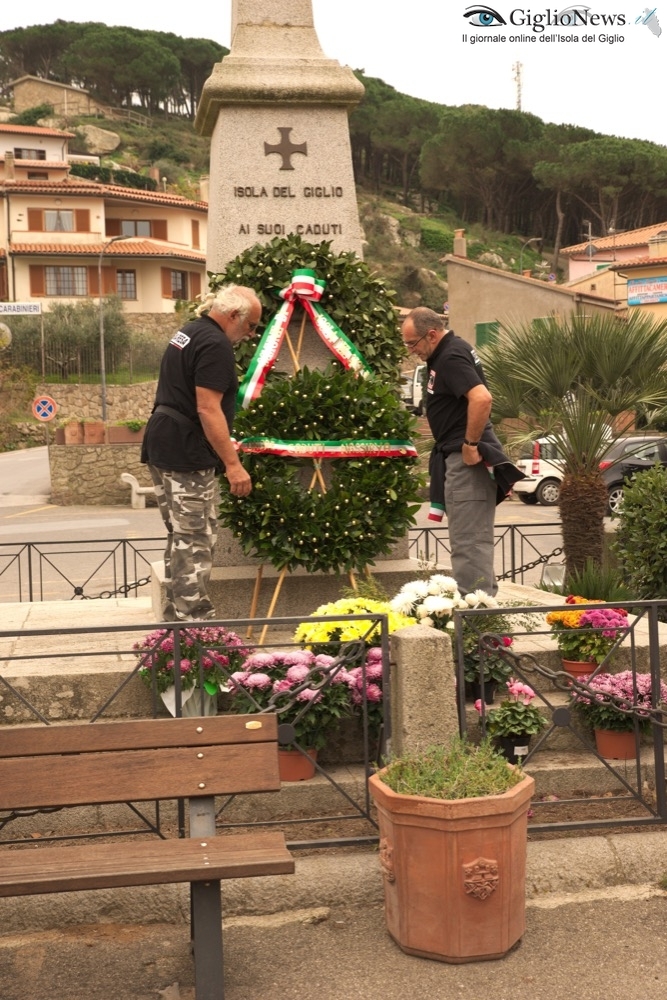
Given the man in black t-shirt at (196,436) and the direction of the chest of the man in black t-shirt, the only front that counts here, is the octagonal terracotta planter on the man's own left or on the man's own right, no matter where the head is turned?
on the man's own right

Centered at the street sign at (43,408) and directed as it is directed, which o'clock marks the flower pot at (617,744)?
The flower pot is roughly at 12 o'clock from the street sign.

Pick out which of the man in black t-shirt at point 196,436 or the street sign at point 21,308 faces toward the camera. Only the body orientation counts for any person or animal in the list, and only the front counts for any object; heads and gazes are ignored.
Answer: the street sign

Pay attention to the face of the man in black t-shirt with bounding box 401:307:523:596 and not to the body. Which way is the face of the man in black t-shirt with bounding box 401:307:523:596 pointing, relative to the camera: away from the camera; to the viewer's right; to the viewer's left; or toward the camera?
to the viewer's left

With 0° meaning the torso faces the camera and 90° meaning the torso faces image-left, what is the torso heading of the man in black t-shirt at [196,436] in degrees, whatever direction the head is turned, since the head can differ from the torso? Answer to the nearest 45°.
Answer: approximately 225°

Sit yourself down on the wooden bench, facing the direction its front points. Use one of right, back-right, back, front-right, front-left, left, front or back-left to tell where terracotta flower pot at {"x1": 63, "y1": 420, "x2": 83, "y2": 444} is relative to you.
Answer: back

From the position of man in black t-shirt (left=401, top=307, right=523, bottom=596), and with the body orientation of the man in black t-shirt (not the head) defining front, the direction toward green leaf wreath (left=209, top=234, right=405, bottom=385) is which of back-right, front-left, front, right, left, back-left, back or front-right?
front-right

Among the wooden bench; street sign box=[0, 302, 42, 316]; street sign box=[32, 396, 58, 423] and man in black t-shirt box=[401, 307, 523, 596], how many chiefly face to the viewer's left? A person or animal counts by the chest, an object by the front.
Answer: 1

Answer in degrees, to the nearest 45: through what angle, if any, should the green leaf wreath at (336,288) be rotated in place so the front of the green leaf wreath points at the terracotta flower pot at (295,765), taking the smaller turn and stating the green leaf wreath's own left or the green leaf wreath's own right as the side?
0° — it already faces it

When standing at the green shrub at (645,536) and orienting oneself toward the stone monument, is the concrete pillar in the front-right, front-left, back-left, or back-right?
front-left

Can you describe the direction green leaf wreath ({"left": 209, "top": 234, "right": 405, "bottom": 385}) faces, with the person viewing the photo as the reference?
facing the viewer

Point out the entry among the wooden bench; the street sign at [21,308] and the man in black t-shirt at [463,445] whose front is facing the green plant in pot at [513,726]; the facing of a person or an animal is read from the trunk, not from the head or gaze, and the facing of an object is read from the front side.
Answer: the street sign

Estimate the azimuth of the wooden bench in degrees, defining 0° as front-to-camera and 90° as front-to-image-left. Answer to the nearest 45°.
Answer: approximately 0°

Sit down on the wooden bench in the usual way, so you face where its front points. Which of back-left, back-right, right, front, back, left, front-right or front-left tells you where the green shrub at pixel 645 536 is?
back-left

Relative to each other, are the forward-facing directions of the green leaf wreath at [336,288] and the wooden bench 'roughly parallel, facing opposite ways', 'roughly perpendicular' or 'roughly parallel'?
roughly parallel

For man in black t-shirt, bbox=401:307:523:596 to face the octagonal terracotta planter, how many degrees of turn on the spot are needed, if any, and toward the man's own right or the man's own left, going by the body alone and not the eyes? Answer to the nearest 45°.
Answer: approximately 90° to the man's own left

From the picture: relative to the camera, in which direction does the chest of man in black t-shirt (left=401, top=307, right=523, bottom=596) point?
to the viewer's left

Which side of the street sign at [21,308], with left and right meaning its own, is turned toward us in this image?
front
